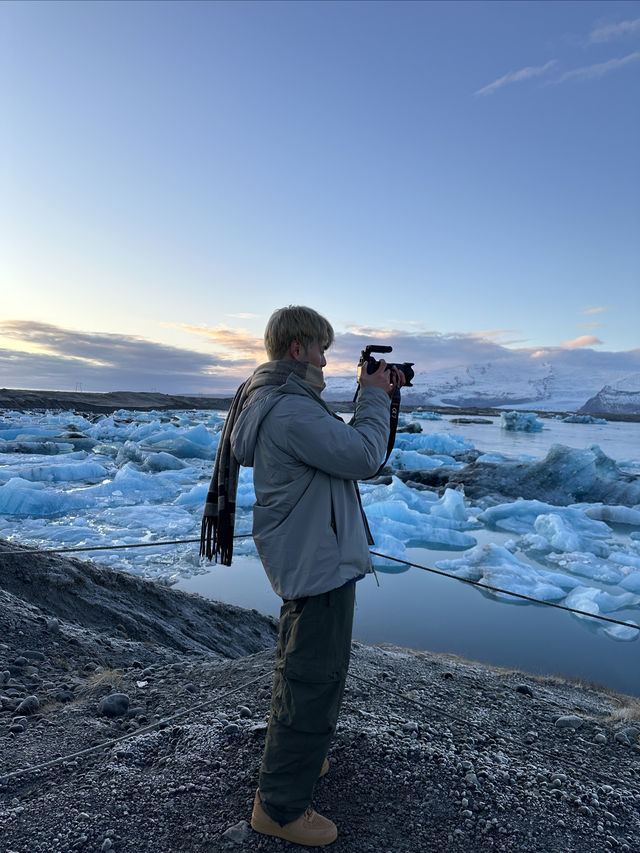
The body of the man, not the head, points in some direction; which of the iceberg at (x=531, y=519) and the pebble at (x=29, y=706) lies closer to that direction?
the iceberg

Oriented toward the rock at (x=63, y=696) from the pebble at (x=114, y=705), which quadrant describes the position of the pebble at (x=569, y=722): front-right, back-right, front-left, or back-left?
back-right

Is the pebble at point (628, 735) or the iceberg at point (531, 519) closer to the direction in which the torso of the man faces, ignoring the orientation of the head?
the pebble

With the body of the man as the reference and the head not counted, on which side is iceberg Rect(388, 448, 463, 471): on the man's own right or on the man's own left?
on the man's own left

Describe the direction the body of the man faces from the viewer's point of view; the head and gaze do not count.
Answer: to the viewer's right

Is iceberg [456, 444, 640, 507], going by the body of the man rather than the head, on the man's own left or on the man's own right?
on the man's own left

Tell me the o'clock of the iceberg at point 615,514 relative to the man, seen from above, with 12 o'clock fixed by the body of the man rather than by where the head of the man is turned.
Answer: The iceberg is roughly at 10 o'clock from the man.

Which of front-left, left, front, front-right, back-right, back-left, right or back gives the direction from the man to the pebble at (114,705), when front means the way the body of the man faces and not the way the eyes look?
back-left

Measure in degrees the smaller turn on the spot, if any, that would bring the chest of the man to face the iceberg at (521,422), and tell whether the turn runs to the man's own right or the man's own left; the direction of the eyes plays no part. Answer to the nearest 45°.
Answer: approximately 90° to the man's own left

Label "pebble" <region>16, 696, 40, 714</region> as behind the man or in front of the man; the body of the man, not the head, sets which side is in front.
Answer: behind
